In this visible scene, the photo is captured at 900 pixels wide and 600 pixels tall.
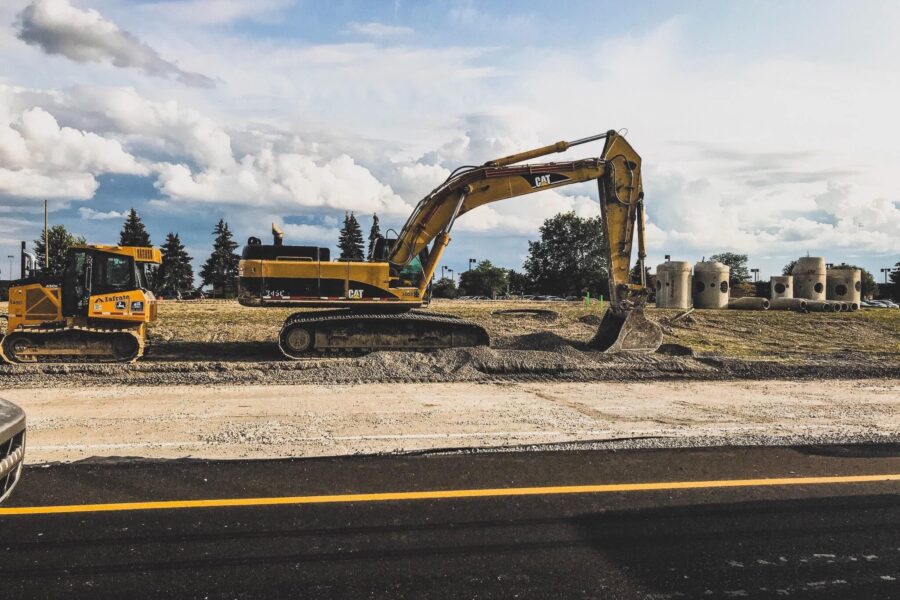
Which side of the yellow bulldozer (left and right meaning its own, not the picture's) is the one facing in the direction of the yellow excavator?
back

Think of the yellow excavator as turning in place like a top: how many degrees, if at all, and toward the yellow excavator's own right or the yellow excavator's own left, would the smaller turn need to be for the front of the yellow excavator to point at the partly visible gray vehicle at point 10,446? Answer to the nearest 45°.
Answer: approximately 90° to the yellow excavator's own right

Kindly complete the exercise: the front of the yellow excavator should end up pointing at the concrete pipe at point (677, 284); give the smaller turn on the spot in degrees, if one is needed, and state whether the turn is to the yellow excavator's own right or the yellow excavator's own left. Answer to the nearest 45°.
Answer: approximately 45° to the yellow excavator's own left

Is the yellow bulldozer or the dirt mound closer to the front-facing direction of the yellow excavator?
the dirt mound

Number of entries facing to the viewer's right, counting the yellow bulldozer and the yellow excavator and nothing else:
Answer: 1

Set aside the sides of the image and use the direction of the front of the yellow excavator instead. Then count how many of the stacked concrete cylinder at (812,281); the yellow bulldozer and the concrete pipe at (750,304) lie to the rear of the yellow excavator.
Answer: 1

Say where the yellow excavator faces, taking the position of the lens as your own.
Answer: facing to the right of the viewer

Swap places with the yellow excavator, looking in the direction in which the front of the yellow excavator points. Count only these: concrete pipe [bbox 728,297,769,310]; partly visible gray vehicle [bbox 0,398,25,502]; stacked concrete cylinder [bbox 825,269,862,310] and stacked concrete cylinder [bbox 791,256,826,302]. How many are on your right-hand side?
1

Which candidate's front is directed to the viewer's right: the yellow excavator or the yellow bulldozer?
the yellow excavator

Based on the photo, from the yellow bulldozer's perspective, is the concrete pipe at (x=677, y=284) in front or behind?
behind

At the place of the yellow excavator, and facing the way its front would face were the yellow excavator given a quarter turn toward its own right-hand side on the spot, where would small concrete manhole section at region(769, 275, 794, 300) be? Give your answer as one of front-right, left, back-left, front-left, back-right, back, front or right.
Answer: back-left

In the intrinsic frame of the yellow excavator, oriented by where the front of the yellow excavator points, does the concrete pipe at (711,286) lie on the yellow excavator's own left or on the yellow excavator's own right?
on the yellow excavator's own left

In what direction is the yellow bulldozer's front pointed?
to the viewer's left

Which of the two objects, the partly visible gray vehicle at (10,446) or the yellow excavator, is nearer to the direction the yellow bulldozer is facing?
the partly visible gray vehicle

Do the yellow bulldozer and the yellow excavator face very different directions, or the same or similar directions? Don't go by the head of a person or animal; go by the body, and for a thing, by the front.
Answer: very different directions

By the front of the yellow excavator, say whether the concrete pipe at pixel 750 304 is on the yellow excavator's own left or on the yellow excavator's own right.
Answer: on the yellow excavator's own left
